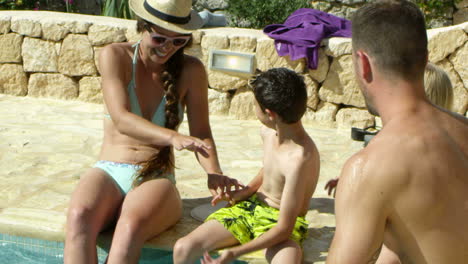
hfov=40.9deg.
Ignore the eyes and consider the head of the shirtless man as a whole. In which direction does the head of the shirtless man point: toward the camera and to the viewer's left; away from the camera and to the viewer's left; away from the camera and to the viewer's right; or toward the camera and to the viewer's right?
away from the camera and to the viewer's left

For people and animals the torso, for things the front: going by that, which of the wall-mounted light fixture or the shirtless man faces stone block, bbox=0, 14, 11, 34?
the shirtless man

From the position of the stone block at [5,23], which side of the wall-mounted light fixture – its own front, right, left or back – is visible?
right

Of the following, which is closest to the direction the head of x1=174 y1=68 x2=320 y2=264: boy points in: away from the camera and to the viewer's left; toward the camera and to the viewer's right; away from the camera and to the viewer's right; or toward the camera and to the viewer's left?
away from the camera and to the viewer's left

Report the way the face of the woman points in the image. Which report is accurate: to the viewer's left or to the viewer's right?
to the viewer's right

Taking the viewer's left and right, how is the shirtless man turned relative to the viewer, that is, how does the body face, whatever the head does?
facing away from the viewer and to the left of the viewer

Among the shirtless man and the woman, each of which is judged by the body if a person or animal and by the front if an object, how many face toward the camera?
1

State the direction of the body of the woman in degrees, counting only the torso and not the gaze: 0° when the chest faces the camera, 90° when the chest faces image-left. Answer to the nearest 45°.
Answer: approximately 0°

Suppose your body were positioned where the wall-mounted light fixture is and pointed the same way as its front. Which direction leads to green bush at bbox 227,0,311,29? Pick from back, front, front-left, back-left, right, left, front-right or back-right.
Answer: back

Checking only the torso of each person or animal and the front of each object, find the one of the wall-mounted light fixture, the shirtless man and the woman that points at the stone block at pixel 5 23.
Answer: the shirtless man

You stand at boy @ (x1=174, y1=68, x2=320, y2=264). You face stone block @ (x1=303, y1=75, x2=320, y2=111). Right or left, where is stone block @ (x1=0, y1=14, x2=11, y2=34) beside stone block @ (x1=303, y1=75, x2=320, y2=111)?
left
